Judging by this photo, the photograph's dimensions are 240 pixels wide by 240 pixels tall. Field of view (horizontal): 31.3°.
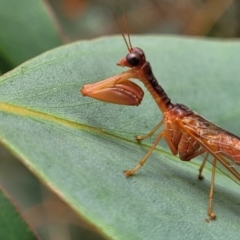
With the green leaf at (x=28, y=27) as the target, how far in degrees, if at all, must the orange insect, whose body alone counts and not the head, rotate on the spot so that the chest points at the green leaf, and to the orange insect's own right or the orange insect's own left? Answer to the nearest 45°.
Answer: approximately 45° to the orange insect's own right

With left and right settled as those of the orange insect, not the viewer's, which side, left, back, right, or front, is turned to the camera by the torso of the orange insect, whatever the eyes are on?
left

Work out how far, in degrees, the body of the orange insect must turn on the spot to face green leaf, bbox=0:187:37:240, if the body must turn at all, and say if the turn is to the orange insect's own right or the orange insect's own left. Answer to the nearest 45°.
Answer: approximately 45° to the orange insect's own left
